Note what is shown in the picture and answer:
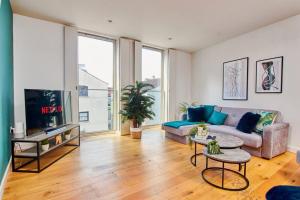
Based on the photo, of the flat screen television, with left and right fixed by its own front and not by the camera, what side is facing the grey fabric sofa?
front

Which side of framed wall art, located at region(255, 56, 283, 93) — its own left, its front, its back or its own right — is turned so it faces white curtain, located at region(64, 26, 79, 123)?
front

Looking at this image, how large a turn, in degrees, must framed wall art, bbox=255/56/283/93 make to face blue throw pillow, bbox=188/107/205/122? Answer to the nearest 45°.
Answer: approximately 45° to its right

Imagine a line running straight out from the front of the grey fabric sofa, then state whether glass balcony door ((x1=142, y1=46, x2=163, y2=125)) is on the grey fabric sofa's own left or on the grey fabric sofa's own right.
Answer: on the grey fabric sofa's own right

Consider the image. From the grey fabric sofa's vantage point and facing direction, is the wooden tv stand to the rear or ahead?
ahead

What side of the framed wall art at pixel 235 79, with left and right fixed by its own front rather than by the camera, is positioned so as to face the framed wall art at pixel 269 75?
left

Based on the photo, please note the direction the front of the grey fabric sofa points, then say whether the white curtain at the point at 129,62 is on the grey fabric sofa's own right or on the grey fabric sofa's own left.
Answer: on the grey fabric sofa's own right

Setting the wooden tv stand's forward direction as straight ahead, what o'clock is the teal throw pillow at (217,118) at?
The teal throw pillow is roughly at 11 o'clock from the wooden tv stand.

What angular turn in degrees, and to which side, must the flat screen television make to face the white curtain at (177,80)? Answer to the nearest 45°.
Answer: approximately 45° to its left

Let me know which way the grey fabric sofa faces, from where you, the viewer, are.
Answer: facing the viewer and to the left of the viewer

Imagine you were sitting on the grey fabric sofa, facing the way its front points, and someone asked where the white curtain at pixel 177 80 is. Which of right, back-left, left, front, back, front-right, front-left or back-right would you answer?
right
